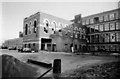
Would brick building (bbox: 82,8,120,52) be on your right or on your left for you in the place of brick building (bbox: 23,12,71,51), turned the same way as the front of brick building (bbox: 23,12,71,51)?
on your left
